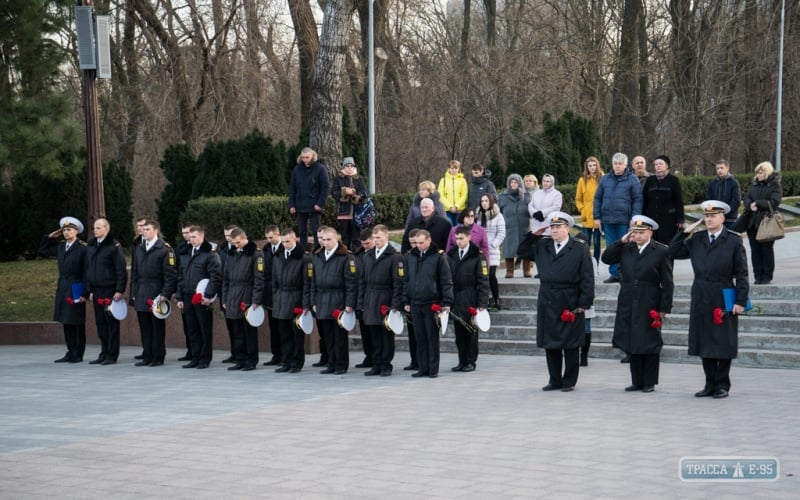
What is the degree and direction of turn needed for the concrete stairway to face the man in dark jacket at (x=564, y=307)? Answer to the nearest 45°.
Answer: approximately 45° to its right

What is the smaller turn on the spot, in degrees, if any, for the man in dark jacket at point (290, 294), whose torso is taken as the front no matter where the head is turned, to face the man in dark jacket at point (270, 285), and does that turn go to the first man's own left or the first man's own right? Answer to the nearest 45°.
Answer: approximately 90° to the first man's own right

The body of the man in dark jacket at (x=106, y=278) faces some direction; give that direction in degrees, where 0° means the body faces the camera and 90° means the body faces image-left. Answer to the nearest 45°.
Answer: approximately 45°

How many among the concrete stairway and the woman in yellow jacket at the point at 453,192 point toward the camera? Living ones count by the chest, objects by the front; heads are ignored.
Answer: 2

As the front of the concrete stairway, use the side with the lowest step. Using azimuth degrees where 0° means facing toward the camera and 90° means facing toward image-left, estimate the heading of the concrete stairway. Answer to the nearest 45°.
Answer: approximately 0°

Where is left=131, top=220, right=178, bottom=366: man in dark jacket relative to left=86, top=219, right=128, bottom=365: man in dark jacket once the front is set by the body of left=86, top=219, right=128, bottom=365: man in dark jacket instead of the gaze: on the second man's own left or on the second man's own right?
on the second man's own left

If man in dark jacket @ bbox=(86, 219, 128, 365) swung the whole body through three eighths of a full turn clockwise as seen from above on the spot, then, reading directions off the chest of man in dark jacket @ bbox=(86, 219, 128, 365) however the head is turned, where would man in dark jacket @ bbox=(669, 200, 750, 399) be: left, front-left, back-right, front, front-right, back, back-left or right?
back-right
